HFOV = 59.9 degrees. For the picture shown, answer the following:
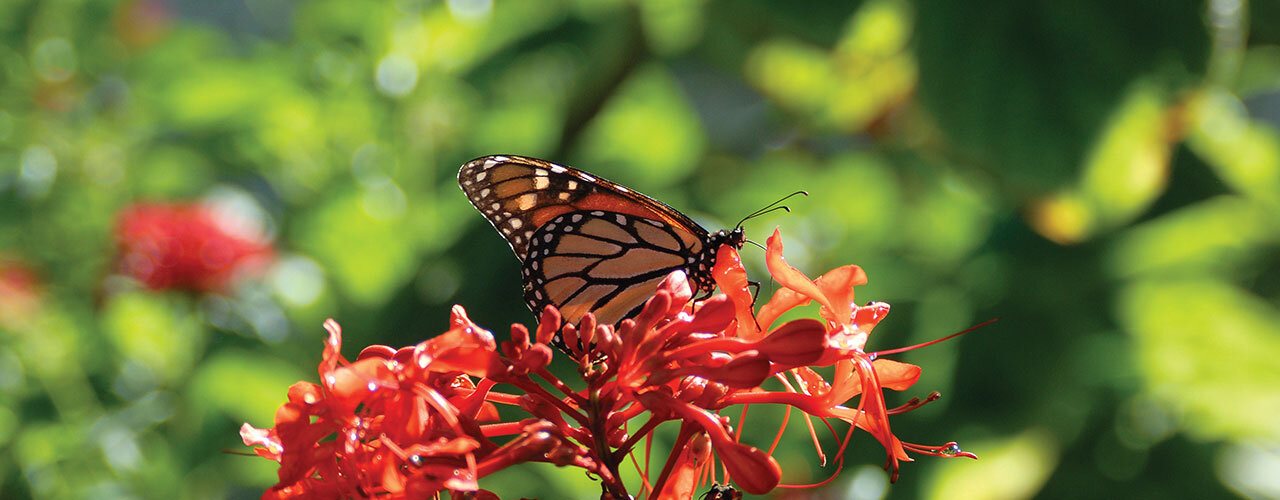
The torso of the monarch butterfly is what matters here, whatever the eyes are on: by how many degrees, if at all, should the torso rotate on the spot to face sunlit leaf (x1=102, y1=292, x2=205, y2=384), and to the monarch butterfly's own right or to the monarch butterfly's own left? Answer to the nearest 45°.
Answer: approximately 135° to the monarch butterfly's own left

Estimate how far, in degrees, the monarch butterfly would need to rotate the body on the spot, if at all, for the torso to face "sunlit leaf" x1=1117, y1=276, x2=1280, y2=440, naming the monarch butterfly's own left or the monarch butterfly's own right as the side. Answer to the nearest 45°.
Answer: approximately 45° to the monarch butterfly's own left

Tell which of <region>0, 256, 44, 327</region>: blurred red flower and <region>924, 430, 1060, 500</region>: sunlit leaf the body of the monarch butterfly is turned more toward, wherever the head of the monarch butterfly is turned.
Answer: the sunlit leaf

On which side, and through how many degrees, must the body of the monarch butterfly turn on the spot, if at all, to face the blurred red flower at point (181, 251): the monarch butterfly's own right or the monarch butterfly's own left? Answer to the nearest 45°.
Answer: approximately 135° to the monarch butterfly's own left

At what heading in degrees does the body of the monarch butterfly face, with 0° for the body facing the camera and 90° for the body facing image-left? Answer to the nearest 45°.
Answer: approximately 270°
